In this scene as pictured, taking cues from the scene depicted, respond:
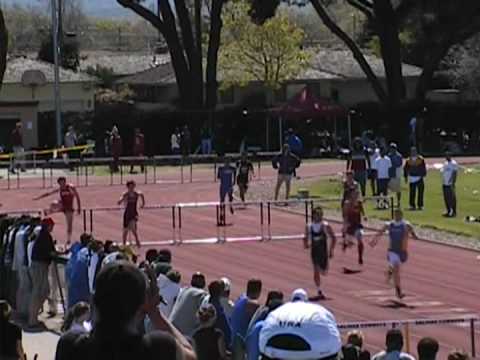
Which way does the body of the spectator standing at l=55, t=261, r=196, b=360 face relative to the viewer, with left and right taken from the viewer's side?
facing away from the viewer

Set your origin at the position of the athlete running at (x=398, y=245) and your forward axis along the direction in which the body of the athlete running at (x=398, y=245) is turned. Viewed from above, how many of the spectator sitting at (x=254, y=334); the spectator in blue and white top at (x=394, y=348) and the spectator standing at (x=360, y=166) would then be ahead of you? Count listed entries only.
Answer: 2

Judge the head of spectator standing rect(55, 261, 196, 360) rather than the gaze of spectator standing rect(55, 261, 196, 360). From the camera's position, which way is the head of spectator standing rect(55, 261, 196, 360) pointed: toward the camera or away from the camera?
away from the camera

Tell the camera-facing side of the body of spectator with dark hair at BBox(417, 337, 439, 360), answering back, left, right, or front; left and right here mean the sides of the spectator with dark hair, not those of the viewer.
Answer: back

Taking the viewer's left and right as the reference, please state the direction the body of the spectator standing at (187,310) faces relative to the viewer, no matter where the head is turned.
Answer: facing away from the viewer and to the right of the viewer

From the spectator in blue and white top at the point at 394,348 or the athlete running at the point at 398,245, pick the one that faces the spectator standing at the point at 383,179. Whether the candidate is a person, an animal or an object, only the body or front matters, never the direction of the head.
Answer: the spectator in blue and white top at the point at 394,348

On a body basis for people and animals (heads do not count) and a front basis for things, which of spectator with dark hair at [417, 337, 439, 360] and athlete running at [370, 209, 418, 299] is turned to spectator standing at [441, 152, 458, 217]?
spectator with dark hair at [417, 337, 439, 360]

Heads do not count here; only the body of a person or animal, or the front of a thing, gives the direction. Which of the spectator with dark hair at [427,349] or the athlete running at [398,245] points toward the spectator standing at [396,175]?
the spectator with dark hair at [427,349]

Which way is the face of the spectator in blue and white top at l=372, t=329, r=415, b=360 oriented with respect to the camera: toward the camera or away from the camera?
away from the camera

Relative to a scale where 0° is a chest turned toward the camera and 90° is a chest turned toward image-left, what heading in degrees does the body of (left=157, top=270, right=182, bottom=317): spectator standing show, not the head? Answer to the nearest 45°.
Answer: approximately 225°
